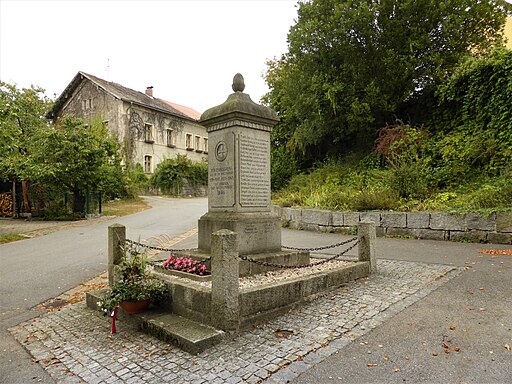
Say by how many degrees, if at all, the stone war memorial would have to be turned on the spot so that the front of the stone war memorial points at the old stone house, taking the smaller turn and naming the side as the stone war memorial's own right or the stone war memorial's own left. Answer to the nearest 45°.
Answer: approximately 135° to the stone war memorial's own right

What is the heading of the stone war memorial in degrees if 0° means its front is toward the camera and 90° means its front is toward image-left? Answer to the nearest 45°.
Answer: approximately 45°

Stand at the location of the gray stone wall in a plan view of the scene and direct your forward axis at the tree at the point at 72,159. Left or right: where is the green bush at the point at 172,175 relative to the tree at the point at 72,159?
right

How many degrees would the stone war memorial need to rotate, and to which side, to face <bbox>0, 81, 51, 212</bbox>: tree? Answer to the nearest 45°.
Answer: approximately 90° to its right

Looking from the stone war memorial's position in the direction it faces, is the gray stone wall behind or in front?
behind

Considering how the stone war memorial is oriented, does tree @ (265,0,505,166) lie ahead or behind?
behind

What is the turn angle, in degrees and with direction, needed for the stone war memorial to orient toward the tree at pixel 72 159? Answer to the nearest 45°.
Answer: approximately 90° to its right

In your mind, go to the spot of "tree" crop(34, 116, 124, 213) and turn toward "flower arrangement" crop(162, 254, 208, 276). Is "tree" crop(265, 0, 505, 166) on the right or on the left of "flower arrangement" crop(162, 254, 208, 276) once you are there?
left
